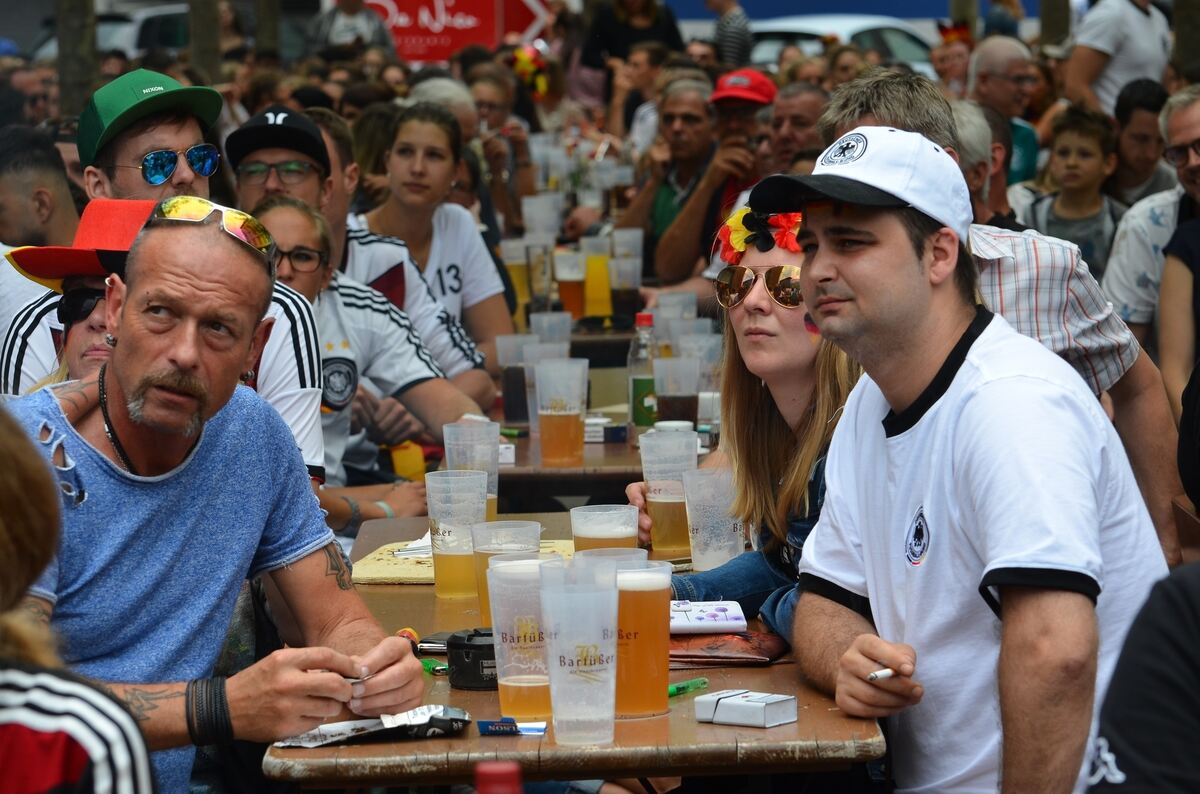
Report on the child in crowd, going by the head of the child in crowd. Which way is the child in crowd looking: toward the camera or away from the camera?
toward the camera

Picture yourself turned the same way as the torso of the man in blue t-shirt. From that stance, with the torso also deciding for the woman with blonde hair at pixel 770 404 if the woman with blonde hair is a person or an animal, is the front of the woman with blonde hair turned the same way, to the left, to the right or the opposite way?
to the right

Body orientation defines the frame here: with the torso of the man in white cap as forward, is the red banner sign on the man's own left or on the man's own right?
on the man's own right

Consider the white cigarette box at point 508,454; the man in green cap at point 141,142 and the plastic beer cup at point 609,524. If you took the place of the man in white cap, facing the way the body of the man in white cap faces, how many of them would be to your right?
3

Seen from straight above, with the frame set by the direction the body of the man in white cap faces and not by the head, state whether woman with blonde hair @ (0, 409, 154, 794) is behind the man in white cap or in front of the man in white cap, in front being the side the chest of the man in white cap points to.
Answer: in front

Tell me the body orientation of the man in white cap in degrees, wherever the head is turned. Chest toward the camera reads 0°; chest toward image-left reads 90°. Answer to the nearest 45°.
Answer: approximately 45°

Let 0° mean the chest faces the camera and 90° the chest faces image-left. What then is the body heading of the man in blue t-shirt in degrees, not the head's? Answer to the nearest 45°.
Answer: approximately 315°

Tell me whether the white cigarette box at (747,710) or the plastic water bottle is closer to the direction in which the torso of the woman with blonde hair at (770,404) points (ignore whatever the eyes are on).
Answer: the white cigarette box

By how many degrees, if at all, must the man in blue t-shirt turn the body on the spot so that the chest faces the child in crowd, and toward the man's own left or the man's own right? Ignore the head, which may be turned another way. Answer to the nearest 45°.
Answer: approximately 90° to the man's own left

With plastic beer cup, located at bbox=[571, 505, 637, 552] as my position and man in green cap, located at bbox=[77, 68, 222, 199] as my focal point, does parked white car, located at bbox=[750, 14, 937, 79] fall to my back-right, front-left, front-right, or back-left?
front-right

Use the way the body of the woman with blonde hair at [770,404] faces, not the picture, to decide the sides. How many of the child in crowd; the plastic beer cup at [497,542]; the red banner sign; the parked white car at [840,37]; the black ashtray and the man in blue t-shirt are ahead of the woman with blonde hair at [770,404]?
3

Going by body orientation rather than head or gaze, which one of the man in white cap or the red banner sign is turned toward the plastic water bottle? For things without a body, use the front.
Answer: the red banner sign

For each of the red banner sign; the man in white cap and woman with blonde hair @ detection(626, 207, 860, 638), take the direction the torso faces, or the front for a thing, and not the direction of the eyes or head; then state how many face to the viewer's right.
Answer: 0

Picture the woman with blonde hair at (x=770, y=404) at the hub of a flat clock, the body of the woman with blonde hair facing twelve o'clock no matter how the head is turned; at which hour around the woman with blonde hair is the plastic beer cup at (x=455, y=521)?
The plastic beer cup is roughly at 1 o'clock from the woman with blonde hair.

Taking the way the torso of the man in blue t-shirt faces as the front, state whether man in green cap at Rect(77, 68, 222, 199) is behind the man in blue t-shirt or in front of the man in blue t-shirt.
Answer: behind

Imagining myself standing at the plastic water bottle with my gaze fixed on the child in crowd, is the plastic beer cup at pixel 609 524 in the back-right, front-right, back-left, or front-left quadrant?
back-right

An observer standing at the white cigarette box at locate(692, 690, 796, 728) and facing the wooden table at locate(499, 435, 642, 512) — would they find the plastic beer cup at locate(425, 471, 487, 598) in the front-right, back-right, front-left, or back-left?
front-left

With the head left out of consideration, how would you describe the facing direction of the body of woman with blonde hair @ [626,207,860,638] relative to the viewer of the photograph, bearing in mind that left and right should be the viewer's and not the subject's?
facing the viewer and to the left of the viewer
